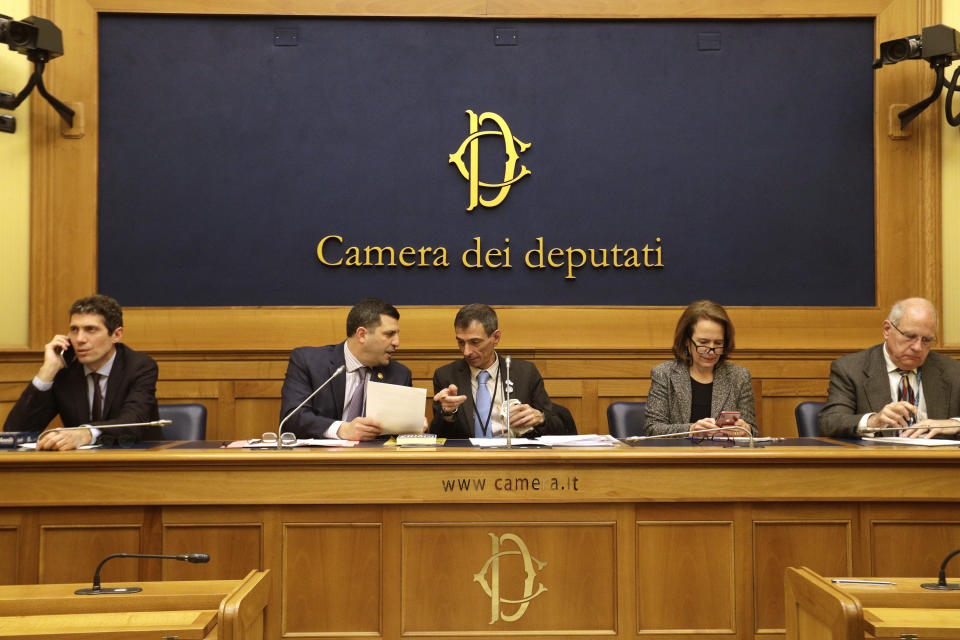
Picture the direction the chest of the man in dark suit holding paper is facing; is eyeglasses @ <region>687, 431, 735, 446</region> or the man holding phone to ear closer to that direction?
the eyeglasses

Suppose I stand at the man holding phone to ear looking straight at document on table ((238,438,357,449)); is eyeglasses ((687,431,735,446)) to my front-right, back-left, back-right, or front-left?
front-left

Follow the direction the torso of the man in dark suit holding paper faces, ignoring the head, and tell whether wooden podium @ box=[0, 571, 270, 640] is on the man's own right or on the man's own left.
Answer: on the man's own right

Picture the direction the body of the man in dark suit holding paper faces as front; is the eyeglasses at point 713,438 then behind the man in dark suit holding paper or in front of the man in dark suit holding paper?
in front

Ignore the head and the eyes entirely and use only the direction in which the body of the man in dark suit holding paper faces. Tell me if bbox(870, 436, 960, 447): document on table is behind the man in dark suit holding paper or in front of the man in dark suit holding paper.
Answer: in front

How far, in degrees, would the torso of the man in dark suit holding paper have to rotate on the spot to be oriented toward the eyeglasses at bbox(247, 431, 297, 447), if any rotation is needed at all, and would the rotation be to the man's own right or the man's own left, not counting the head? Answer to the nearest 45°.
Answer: approximately 45° to the man's own right

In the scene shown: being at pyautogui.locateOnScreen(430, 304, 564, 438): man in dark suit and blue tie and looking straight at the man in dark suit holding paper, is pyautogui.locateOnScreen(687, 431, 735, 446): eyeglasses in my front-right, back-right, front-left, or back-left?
back-left

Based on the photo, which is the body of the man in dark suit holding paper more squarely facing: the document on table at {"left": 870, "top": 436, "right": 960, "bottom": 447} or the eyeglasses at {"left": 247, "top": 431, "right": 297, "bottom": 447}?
the document on table

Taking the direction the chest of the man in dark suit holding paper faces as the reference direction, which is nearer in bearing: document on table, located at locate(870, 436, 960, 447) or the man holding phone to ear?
the document on table

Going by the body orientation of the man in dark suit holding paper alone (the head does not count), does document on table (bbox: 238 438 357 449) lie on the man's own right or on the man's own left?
on the man's own right

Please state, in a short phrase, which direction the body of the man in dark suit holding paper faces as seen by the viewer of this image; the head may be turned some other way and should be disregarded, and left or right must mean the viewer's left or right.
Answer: facing the viewer and to the right of the viewer

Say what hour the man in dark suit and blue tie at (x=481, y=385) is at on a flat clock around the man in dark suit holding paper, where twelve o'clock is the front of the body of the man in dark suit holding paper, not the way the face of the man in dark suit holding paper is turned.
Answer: The man in dark suit and blue tie is roughly at 11 o'clock from the man in dark suit holding paper.

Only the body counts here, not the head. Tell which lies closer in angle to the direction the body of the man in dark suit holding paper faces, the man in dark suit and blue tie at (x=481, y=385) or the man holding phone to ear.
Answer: the man in dark suit and blue tie

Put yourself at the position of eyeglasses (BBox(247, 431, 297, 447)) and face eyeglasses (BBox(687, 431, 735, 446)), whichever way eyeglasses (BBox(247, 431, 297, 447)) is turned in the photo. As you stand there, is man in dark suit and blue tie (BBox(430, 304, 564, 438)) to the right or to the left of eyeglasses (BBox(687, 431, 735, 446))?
left

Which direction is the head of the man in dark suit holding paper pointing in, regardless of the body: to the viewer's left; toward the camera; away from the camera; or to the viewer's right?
to the viewer's right

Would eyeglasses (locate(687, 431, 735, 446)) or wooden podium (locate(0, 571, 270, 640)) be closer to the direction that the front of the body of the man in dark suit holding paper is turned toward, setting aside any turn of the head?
the eyeglasses

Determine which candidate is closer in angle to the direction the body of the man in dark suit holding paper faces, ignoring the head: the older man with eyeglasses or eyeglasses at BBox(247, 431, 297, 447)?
the older man with eyeglasses

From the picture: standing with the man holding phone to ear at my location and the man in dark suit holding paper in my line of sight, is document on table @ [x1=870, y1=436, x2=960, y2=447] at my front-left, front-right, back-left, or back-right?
front-right
